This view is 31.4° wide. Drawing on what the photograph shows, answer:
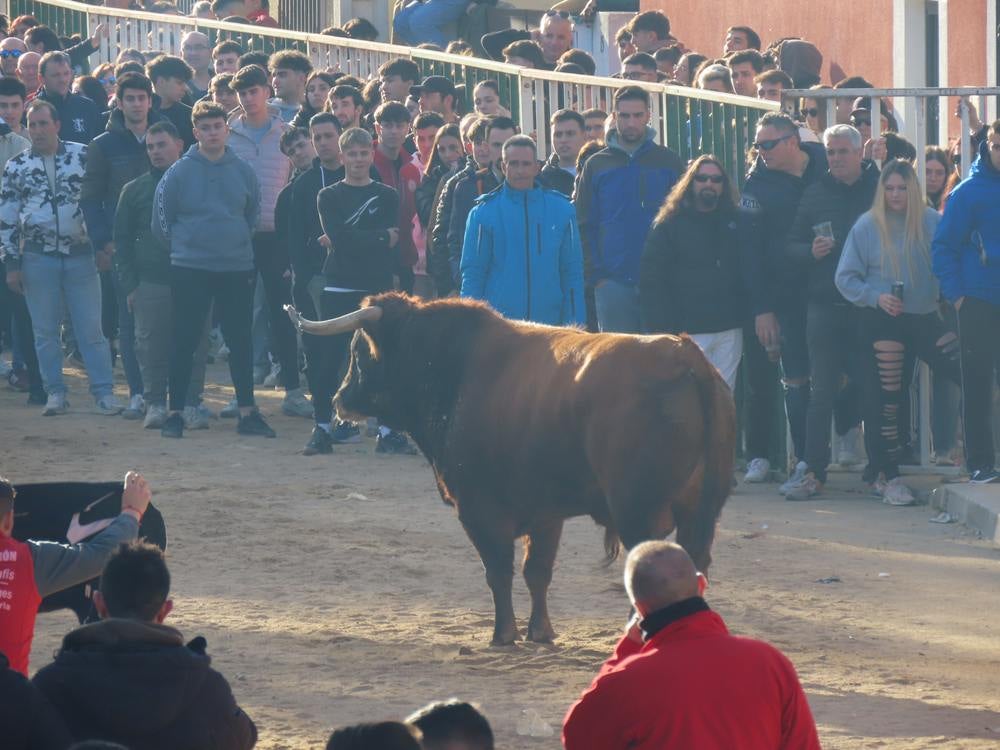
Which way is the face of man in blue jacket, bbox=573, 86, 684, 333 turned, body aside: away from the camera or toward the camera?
toward the camera

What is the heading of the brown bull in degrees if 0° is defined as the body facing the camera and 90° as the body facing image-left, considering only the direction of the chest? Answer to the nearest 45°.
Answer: approximately 135°

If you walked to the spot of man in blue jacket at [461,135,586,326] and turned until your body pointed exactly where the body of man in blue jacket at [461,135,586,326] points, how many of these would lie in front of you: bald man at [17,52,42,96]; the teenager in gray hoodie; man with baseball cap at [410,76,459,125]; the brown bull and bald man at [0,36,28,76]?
1

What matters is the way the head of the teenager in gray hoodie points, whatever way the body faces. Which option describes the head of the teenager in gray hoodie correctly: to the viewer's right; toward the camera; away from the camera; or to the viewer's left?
toward the camera

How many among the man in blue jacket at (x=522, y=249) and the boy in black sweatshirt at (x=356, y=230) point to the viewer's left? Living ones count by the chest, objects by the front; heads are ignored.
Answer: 0

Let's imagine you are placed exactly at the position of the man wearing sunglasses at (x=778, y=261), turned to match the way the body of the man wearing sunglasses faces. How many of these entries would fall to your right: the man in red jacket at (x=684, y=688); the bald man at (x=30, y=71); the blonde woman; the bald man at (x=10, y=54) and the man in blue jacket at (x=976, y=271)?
2

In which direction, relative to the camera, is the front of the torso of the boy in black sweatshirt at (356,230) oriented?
toward the camera

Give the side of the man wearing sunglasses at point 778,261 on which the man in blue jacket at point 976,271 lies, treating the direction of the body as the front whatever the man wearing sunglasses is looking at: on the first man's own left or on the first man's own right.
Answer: on the first man's own left

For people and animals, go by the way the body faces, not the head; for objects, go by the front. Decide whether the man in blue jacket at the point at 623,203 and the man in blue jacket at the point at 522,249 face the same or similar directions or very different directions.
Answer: same or similar directions

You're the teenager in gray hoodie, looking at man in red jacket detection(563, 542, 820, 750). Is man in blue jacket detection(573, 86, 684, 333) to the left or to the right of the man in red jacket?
left

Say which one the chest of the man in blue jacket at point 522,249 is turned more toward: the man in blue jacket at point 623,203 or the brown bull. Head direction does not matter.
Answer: the brown bull

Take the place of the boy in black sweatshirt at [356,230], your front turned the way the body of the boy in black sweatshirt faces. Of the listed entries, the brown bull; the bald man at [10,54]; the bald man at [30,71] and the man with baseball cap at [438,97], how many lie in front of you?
1

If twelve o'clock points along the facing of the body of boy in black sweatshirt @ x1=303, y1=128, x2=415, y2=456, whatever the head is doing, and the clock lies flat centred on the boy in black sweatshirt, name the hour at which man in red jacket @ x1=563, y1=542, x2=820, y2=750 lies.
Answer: The man in red jacket is roughly at 12 o'clock from the boy in black sweatshirt.

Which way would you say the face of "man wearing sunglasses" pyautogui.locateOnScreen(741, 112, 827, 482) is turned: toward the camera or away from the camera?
toward the camera

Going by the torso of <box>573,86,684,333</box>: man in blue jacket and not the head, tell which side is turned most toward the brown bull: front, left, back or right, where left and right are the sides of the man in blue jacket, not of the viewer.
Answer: front

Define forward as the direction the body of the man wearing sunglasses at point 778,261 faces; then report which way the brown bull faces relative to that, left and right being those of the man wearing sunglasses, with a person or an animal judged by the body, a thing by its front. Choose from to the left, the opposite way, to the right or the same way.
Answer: to the right

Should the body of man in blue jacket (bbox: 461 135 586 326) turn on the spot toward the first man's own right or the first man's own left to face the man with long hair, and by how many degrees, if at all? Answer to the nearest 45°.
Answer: approximately 90° to the first man's own left
